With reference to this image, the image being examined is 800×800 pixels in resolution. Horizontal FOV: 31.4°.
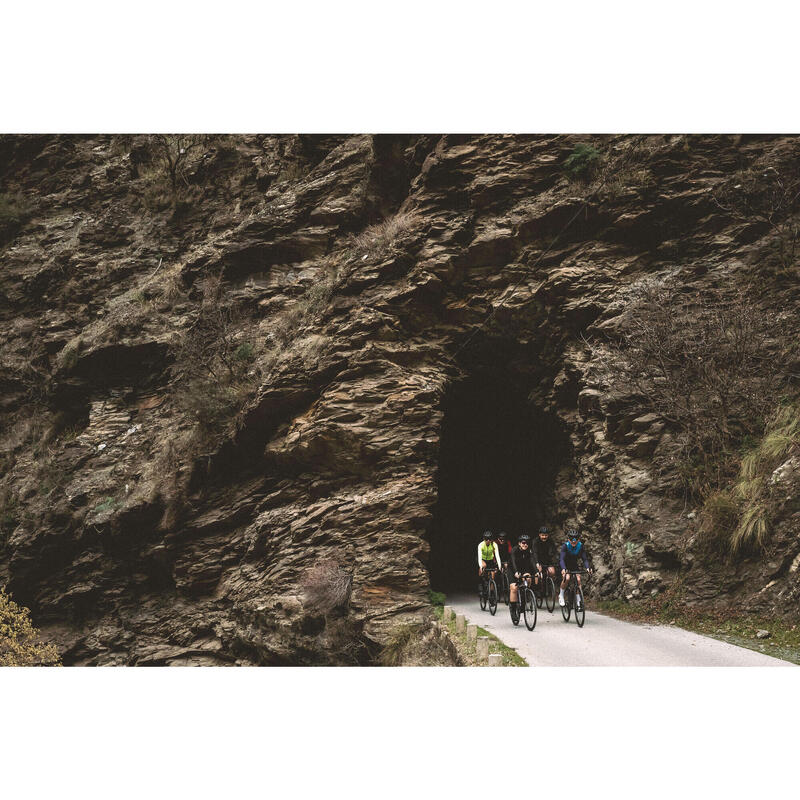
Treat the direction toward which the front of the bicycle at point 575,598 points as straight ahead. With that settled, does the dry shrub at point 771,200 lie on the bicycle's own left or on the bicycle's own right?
on the bicycle's own left

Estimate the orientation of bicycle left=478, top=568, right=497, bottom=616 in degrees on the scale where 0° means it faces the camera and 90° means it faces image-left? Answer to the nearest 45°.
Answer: approximately 0°

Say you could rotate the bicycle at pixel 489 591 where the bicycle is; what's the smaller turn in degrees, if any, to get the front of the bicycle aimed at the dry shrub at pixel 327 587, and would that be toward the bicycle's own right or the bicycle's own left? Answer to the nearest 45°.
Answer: approximately 90° to the bicycle's own right

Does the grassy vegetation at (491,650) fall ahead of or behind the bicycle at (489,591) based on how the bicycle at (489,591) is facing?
ahead

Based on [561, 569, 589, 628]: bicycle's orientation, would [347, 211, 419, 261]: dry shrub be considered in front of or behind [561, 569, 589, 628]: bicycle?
behind

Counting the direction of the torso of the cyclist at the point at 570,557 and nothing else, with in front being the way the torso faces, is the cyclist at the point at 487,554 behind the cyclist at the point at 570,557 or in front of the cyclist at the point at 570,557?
behind
